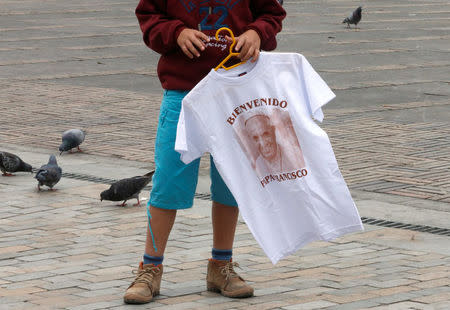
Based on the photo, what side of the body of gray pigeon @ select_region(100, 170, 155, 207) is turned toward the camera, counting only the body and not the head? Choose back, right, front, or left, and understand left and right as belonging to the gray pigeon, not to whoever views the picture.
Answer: left

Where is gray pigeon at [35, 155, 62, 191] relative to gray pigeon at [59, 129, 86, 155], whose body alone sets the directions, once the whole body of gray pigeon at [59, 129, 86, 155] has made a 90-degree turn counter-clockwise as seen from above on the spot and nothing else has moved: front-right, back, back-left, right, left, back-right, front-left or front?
front-right

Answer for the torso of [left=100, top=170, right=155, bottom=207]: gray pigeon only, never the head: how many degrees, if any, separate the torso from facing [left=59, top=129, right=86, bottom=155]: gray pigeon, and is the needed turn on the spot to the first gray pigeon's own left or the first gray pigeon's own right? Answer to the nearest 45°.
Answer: approximately 90° to the first gray pigeon's own right

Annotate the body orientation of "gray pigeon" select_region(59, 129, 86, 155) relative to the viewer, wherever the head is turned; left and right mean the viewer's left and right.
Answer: facing the viewer and to the left of the viewer
